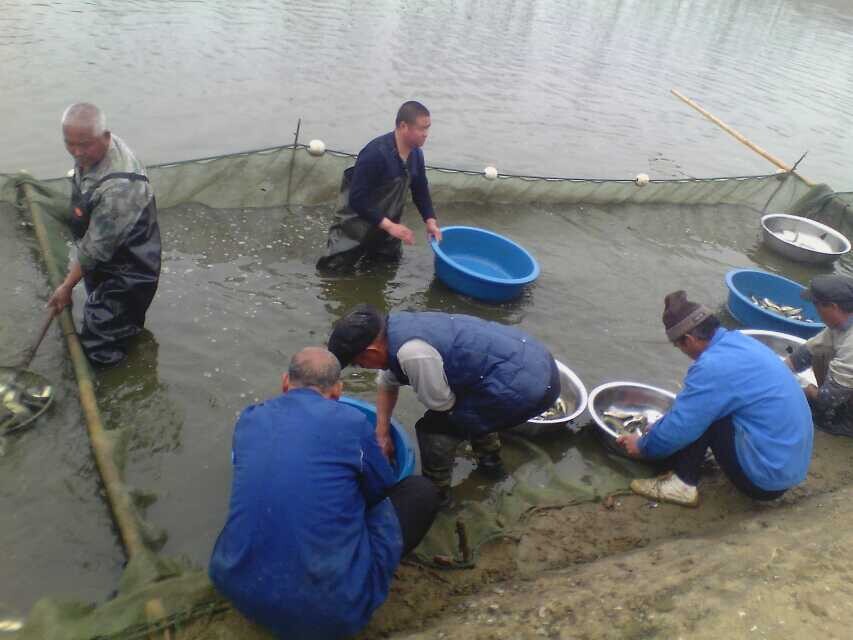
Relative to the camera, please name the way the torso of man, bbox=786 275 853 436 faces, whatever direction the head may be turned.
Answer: to the viewer's left

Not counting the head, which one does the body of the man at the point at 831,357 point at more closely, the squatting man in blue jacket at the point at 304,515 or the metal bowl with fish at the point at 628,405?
the metal bowl with fish

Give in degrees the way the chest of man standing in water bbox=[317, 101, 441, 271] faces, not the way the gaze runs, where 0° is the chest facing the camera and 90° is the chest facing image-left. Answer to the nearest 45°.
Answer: approximately 315°

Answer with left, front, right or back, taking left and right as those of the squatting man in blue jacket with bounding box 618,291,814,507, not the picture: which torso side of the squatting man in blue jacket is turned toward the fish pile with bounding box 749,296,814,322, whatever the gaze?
right

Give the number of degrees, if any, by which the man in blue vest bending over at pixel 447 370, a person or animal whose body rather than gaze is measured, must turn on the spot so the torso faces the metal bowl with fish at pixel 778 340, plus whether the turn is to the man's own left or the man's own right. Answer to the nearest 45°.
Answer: approximately 135° to the man's own right

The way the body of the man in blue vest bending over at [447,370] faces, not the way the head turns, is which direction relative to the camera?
to the viewer's left

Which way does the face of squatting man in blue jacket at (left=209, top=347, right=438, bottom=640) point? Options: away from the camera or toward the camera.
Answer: away from the camera

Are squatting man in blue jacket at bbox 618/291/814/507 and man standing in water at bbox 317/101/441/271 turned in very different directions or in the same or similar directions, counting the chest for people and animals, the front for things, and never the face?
very different directions

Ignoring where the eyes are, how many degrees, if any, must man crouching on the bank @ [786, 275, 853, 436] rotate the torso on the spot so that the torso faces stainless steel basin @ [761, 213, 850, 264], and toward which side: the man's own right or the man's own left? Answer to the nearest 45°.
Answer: approximately 90° to the man's own right
